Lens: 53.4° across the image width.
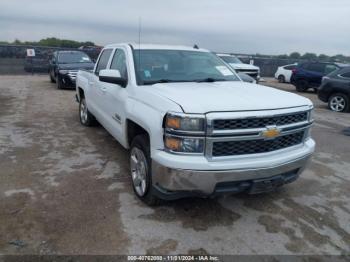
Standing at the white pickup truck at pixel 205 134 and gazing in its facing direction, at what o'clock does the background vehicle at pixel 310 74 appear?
The background vehicle is roughly at 8 o'clock from the white pickup truck.

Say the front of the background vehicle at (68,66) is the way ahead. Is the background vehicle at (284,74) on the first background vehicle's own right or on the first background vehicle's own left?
on the first background vehicle's own left

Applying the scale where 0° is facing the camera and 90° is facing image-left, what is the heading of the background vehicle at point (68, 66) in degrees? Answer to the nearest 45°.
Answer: approximately 315°

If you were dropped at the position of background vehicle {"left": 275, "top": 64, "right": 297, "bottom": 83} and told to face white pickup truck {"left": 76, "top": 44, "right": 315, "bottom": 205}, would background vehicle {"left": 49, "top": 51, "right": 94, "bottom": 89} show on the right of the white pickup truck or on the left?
right

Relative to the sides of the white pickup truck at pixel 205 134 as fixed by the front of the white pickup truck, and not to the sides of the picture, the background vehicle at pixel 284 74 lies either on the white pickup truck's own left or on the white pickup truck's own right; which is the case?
on the white pickup truck's own left
